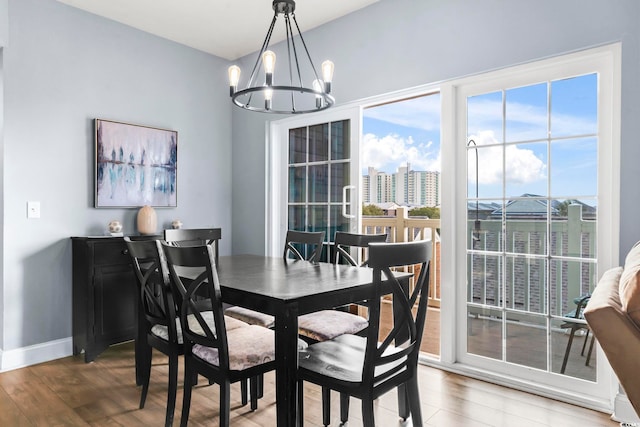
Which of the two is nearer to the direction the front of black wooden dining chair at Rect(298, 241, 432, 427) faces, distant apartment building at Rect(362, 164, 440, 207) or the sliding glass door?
the distant apartment building

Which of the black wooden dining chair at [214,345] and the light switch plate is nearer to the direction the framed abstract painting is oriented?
the black wooden dining chair

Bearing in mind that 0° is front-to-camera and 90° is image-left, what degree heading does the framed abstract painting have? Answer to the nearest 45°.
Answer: approximately 315°

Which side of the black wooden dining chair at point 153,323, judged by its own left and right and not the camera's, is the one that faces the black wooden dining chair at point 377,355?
right

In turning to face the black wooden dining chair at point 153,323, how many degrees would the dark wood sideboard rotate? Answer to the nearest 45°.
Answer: approximately 45° to its right

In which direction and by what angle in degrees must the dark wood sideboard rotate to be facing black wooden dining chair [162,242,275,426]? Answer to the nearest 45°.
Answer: approximately 45° to its right

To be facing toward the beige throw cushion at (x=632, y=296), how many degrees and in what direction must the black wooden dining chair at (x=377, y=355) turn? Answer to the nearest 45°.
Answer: approximately 180°

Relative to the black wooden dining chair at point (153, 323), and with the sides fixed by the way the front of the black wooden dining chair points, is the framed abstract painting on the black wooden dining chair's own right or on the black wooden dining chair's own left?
on the black wooden dining chair's own left

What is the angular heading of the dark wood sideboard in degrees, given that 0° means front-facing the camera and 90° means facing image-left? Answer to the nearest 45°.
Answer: approximately 315°

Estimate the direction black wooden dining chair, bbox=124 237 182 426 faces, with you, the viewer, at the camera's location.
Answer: facing away from the viewer and to the right of the viewer

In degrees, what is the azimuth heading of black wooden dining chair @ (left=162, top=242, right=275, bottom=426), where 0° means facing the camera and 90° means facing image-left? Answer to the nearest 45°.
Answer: approximately 225°
